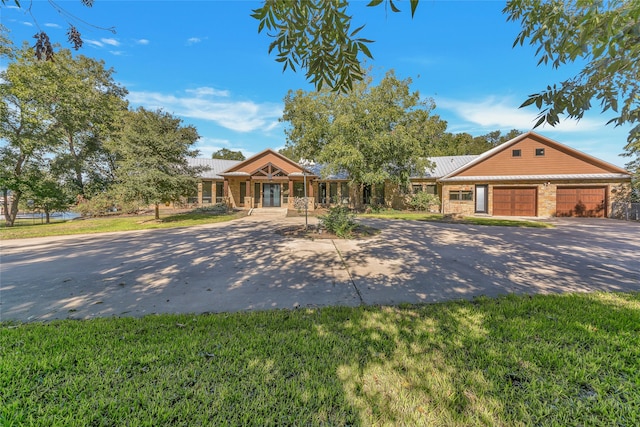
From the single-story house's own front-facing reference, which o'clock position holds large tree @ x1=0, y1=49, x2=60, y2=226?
The large tree is roughly at 2 o'clock from the single-story house.

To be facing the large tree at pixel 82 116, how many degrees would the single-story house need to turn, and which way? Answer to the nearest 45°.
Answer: approximately 90° to its right

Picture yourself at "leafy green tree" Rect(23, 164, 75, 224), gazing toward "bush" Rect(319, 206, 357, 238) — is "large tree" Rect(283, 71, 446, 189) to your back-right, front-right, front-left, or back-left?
front-left

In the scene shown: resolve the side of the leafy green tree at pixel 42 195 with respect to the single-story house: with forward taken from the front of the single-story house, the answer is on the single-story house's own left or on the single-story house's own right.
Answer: on the single-story house's own right

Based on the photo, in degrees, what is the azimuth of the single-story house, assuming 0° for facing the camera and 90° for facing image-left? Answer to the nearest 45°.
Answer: approximately 0°

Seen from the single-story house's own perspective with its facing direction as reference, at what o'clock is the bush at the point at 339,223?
The bush is roughly at 1 o'clock from the single-story house.

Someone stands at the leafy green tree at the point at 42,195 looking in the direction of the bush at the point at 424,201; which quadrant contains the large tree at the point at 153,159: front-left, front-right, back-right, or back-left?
front-right

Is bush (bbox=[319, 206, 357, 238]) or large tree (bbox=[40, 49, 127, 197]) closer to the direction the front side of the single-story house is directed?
the bush
